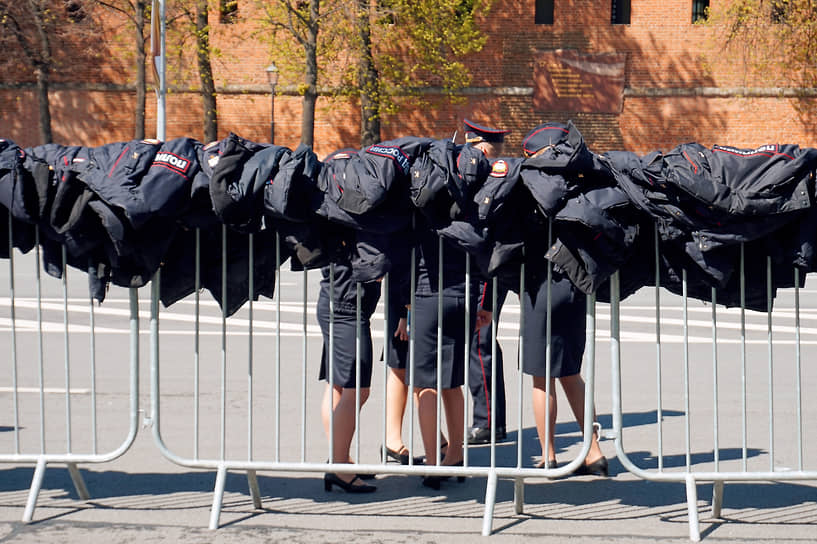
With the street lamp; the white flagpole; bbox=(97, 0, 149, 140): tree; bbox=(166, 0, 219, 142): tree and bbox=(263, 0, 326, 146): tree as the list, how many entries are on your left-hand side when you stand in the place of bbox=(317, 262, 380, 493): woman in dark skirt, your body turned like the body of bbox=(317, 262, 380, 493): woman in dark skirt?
5

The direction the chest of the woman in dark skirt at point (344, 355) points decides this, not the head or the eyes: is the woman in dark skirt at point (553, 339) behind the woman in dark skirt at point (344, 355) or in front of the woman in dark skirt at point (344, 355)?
in front

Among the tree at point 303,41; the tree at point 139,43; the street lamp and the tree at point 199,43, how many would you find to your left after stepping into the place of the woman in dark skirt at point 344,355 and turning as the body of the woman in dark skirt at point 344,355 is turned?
4

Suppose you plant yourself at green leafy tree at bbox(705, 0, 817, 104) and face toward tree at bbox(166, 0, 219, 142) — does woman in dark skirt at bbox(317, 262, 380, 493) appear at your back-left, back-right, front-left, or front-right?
front-left
